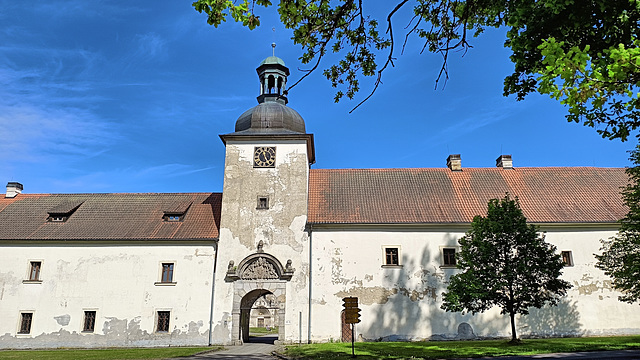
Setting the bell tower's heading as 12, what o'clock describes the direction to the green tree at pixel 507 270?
The green tree is roughly at 10 o'clock from the bell tower.

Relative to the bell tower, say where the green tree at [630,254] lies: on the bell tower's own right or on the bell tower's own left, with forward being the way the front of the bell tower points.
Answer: on the bell tower's own left

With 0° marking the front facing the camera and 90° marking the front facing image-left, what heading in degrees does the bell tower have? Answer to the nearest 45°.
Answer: approximately 0°
